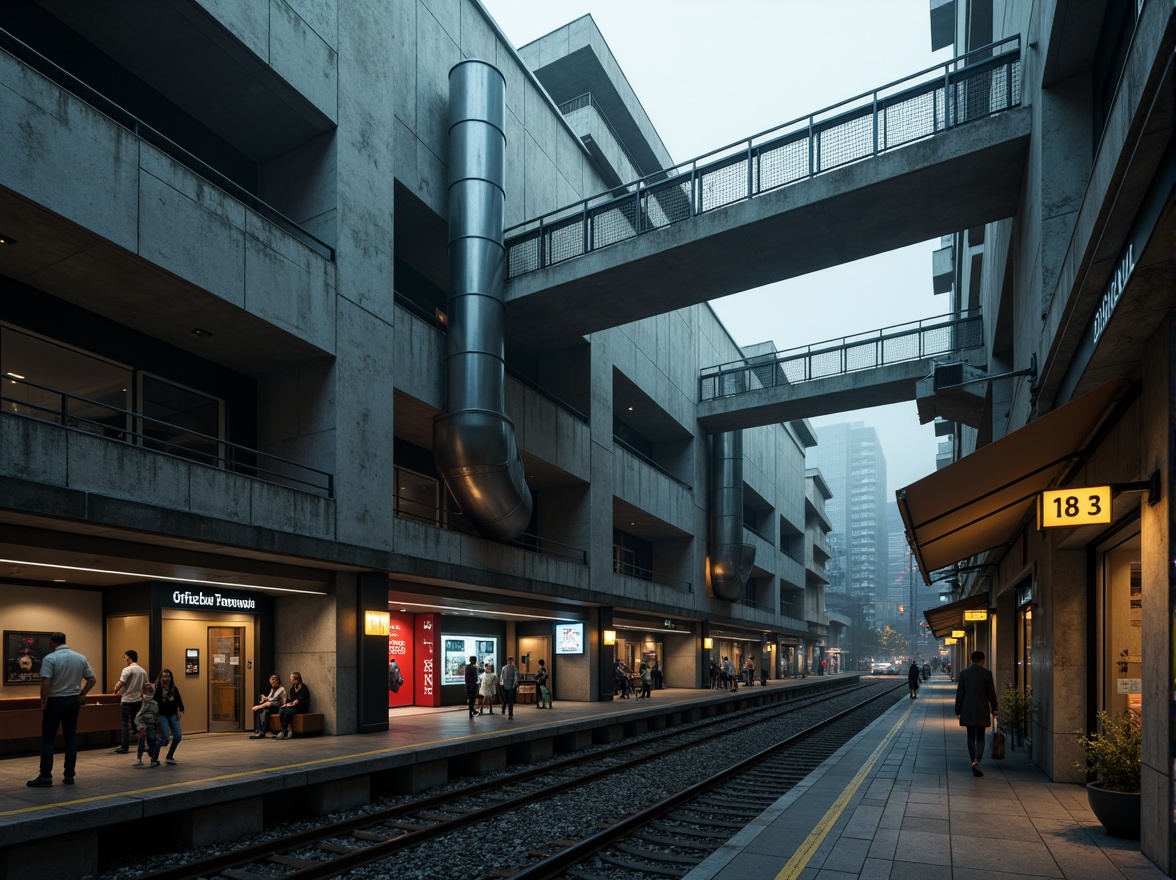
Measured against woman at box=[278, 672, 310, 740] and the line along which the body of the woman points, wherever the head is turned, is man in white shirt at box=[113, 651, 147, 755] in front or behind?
in front

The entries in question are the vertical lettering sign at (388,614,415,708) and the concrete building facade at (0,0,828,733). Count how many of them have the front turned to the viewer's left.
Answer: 0

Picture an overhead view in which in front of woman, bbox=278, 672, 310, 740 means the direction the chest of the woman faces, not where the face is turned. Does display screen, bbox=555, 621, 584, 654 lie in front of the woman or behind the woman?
behind

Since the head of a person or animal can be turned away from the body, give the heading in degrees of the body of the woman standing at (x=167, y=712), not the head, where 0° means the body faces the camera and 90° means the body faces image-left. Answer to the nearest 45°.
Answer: approximately 0°

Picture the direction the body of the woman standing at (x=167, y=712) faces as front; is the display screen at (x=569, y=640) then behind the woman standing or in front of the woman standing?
behind

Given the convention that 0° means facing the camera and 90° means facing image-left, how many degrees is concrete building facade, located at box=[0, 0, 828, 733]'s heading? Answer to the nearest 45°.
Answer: approximately 315°
